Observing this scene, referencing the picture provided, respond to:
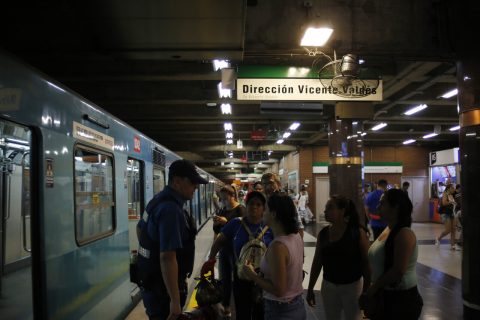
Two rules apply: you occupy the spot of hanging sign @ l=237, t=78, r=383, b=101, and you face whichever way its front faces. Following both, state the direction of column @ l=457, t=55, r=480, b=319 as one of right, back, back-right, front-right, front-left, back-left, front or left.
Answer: front-left

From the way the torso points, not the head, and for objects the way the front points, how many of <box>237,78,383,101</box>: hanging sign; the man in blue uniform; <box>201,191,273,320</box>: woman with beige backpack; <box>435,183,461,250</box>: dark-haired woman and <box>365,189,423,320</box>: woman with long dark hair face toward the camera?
2
